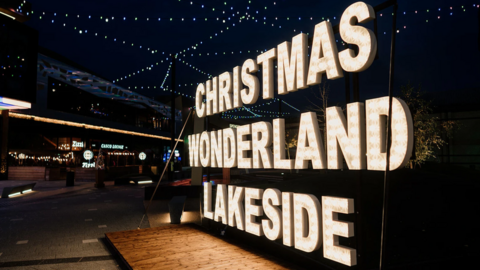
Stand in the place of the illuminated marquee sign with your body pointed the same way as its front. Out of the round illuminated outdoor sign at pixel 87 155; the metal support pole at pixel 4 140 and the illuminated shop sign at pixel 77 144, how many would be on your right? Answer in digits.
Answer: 3

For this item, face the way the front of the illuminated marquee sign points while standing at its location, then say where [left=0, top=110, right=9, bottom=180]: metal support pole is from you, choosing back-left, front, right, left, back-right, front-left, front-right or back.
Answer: right

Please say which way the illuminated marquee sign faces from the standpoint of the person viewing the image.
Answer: facing the viewer and to the left of the viewer

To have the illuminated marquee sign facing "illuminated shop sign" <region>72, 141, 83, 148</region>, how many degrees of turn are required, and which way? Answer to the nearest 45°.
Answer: approximately 90° to its right

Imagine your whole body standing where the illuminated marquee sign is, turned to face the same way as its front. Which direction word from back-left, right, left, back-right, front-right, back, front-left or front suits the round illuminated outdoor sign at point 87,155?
right

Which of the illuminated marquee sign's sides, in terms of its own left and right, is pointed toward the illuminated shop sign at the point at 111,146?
right
